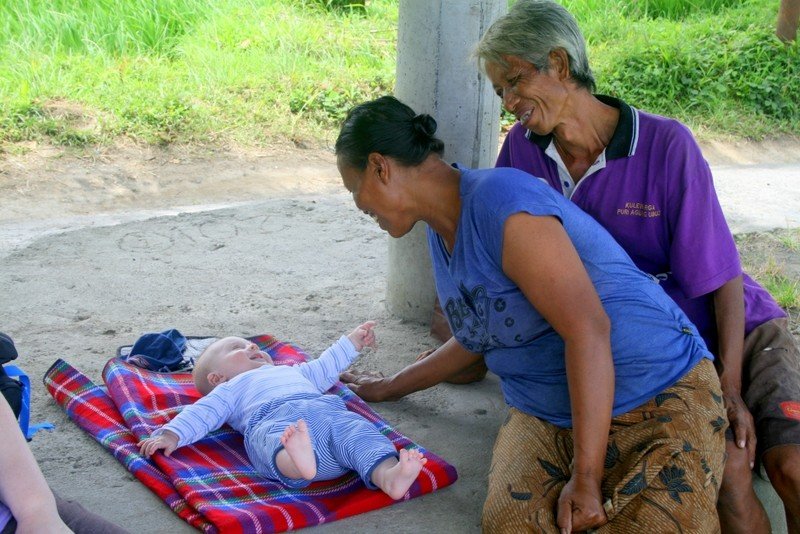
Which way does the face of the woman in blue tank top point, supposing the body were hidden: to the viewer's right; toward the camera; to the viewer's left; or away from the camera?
to the viewer's left

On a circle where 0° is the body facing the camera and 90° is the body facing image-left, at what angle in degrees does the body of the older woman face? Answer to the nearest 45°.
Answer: approximately 45°

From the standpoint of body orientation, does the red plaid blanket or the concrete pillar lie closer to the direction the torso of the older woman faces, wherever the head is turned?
the red plaid blanket

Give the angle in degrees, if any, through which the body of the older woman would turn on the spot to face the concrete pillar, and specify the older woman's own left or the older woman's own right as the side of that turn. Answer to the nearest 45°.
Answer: approximately 90° to the older woman's own right

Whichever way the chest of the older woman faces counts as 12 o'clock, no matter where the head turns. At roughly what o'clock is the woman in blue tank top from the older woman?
The woman in blue tank top is roughly at 11 o'clock from the older woman.

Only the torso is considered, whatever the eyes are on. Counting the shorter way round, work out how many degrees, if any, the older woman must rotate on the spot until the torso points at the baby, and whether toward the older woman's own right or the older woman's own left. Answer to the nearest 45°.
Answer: approximately 45° to the older woman's own right

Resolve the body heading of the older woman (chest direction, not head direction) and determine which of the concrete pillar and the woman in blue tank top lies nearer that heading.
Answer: the woman in blue tank top
